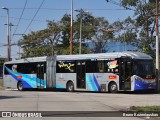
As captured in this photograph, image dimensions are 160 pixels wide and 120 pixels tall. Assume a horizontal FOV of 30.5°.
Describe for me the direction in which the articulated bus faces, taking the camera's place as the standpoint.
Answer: facing the viewer and to the right of the viewer
